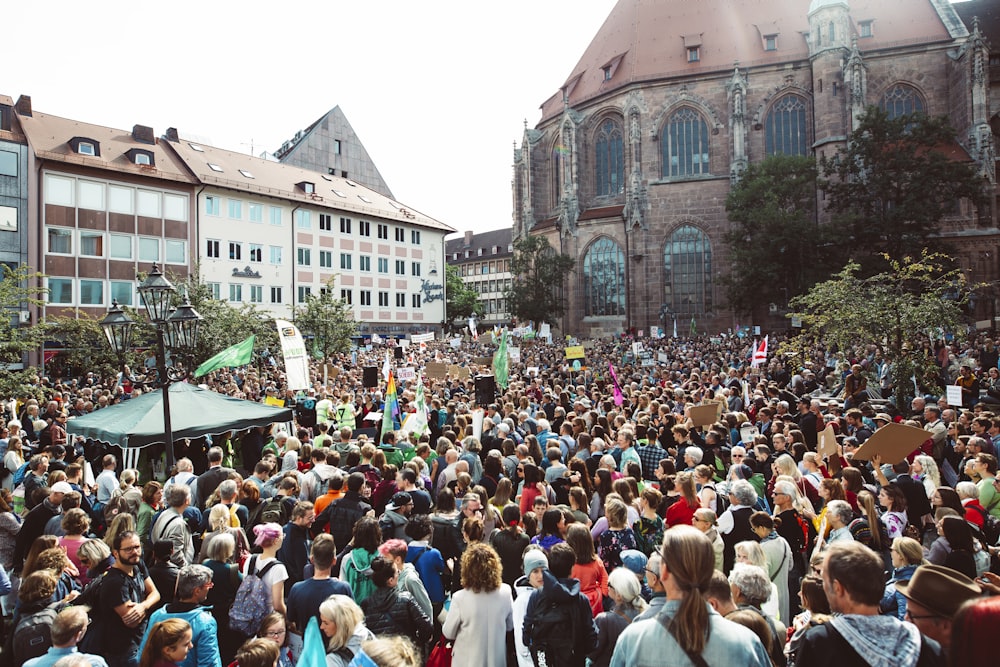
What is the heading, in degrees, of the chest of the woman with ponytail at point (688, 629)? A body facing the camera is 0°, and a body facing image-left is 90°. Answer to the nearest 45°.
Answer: approximately 180°

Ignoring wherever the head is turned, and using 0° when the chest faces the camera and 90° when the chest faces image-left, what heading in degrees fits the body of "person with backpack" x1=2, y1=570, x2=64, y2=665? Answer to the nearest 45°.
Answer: approximately 225°

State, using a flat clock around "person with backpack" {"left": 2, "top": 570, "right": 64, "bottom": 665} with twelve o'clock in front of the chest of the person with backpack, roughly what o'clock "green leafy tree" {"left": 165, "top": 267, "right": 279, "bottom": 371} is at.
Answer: The green leafy tree is roughly at 11 o'clock from the person with backpack.

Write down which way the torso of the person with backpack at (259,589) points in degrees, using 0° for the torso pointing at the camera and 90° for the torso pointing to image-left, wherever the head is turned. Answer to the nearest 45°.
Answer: approximately 225°

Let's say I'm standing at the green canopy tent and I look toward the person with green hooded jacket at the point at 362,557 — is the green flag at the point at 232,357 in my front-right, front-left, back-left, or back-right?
back-left

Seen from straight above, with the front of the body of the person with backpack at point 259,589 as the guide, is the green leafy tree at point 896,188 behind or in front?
in front

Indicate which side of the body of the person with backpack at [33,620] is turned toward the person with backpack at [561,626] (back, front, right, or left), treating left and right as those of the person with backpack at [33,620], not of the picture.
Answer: right

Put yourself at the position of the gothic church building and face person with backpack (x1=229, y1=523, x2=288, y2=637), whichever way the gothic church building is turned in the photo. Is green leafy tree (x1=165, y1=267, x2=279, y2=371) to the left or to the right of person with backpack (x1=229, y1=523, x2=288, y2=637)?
right

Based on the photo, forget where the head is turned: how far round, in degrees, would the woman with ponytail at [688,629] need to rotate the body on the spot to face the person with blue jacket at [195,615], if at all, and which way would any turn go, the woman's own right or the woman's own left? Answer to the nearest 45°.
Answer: approximately 90° to the woman's own left

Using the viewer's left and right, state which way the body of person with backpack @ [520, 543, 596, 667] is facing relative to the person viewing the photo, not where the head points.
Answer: facing away from the viewer
